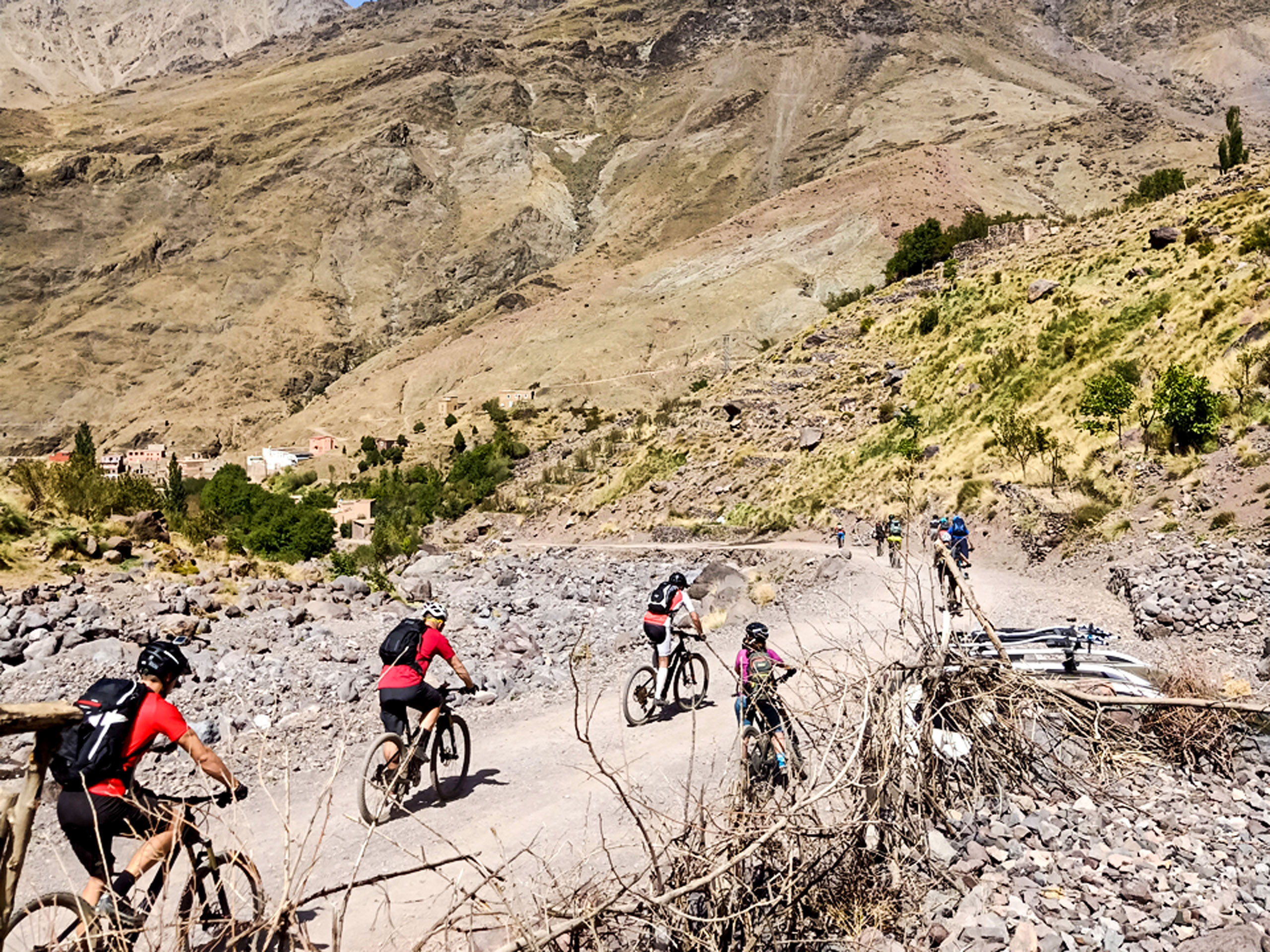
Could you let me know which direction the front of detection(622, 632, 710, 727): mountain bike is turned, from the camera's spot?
facing away from the viewer and to the right of the viewer

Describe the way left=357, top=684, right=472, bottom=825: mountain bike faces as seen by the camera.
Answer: facing away from the viewer and to the right of the viewer

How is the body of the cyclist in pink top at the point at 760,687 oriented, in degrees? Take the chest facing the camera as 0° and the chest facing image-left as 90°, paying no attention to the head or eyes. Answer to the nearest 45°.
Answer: approximately 180°

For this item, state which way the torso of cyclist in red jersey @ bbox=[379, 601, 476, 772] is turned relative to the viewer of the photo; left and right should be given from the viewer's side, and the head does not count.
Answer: facing away from the viewer and to the right of the viewer

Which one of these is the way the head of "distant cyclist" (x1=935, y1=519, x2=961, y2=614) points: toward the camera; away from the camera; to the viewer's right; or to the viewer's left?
away from the camera

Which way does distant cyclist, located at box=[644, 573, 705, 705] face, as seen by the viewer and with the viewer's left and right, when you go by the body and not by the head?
facing away from the viewer and to the right of the viewer

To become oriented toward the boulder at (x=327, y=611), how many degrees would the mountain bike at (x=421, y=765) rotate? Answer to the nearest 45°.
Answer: approximately 45° to its left

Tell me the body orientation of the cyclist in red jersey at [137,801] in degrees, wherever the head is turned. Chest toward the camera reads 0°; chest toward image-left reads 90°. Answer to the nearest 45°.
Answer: approximately 225°
